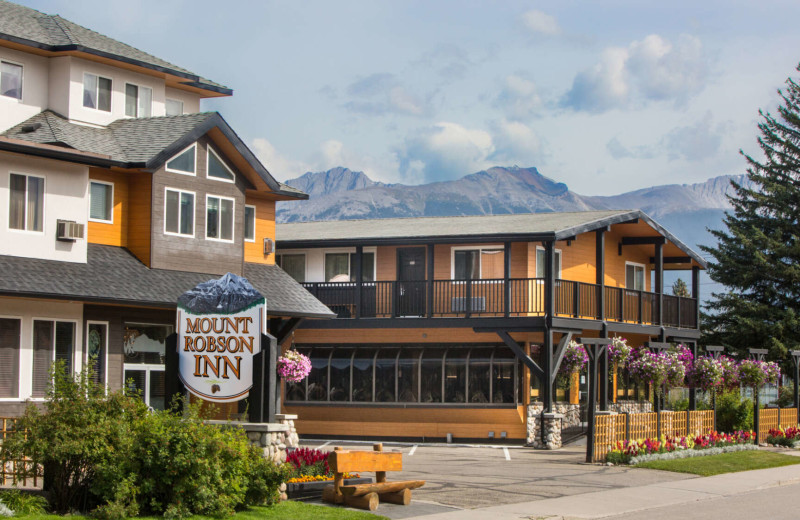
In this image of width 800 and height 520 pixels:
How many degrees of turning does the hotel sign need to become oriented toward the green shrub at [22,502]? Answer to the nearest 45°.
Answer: approximately 45° to its right

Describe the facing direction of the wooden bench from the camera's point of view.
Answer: facing the viewer and to the right of the viewer

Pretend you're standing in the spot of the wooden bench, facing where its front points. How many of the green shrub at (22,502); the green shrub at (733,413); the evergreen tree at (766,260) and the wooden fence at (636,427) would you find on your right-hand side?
1

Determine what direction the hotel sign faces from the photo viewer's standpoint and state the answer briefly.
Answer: facing the viewer

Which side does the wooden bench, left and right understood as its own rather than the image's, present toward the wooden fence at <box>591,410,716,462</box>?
left

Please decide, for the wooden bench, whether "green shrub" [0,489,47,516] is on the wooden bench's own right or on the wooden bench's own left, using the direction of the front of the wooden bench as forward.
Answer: on the wooden bench's own right

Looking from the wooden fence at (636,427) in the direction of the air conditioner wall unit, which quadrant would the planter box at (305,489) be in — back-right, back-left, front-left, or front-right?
front-left

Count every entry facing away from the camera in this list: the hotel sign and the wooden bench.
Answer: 0
